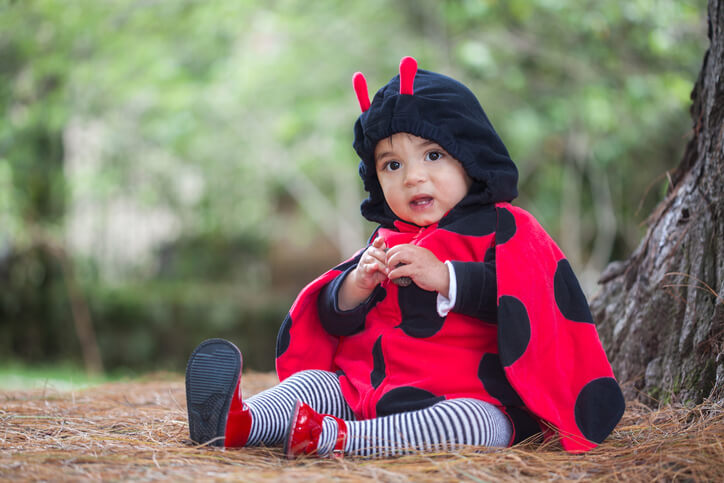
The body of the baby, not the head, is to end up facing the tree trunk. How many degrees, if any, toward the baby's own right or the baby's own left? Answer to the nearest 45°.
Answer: approximately 180°

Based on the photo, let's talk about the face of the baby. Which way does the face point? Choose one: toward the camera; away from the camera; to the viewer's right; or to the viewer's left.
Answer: toward the camera

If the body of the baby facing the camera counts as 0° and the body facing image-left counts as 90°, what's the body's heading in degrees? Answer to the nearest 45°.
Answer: approximately 45°
